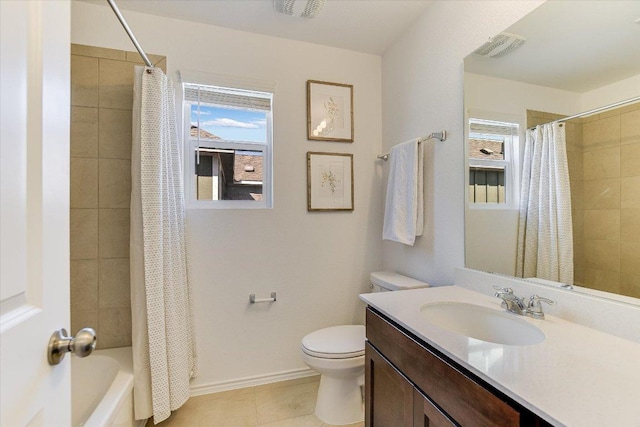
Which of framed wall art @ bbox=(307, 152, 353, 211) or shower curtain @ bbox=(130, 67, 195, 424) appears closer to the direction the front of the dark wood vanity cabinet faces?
the shower curtain

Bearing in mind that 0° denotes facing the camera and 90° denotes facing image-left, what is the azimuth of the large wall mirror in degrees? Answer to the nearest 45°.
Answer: approximately 45°

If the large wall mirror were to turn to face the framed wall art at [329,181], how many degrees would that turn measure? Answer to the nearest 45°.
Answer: approximately 45° to its right

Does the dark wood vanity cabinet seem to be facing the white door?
yes

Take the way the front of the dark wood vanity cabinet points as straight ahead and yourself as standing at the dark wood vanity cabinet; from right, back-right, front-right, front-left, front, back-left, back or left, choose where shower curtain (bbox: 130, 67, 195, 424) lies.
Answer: front-right

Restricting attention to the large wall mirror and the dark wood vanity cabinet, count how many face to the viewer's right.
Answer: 0

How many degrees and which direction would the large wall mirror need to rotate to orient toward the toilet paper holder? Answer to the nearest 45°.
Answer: approximately 45° to its right

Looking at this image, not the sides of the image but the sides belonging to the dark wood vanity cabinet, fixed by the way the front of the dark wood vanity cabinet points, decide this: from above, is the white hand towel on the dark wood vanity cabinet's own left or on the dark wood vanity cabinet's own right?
on the dark wood vanity cabinet's own right

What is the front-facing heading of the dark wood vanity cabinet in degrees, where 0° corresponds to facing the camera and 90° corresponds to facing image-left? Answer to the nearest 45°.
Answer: approximately 45°

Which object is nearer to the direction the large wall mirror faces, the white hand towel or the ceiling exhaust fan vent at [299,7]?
the ceiling exhaust fan vent
